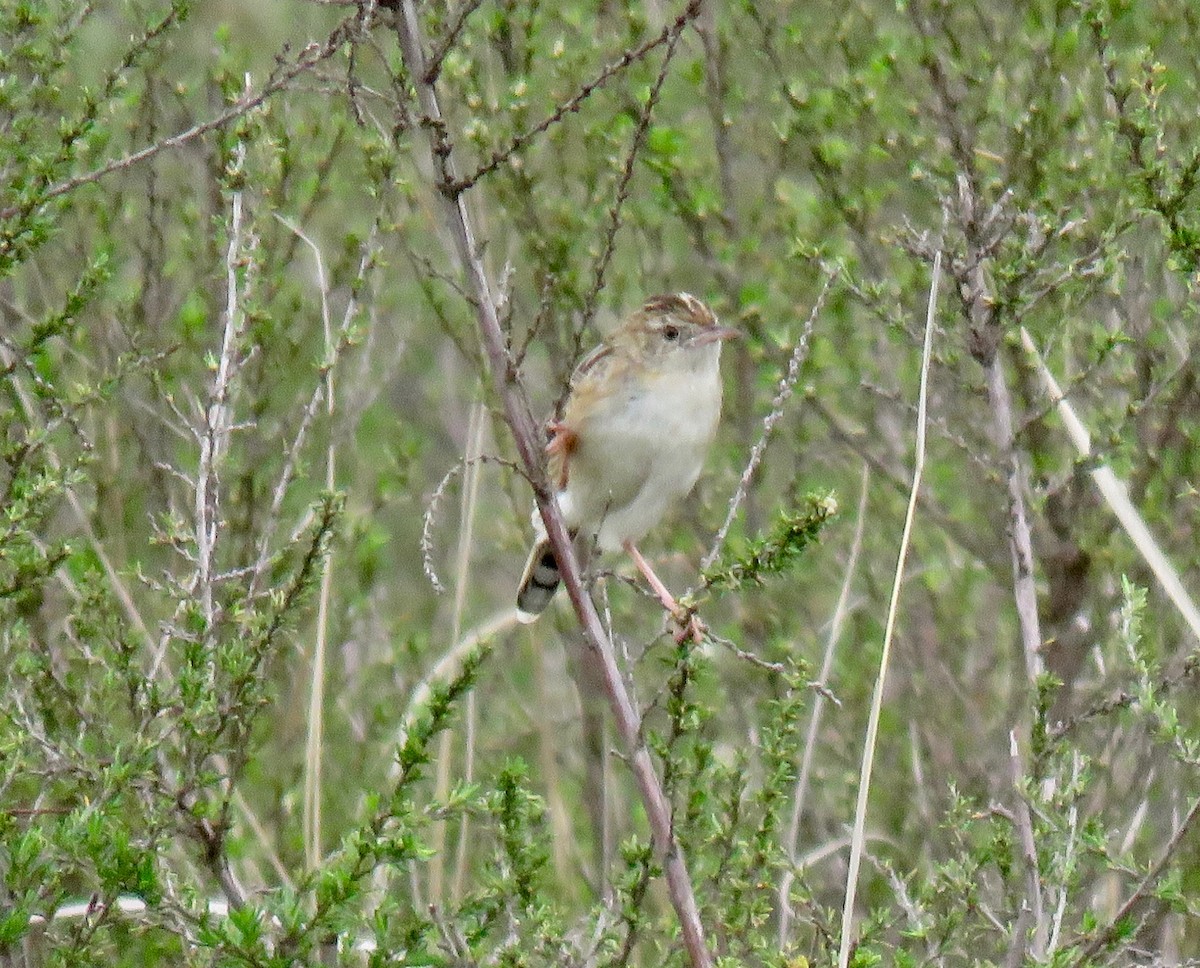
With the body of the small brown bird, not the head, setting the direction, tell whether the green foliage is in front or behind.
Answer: in front

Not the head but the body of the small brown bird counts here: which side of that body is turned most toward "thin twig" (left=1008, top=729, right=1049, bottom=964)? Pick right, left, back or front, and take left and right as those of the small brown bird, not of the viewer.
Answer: left

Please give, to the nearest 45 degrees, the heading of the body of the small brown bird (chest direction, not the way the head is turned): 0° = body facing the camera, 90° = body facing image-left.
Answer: approximately 315°

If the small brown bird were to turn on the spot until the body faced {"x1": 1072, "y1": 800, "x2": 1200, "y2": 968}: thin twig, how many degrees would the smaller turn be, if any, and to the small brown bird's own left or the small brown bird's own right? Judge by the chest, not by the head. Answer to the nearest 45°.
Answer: approximately 45° to the small brown bird's own left
